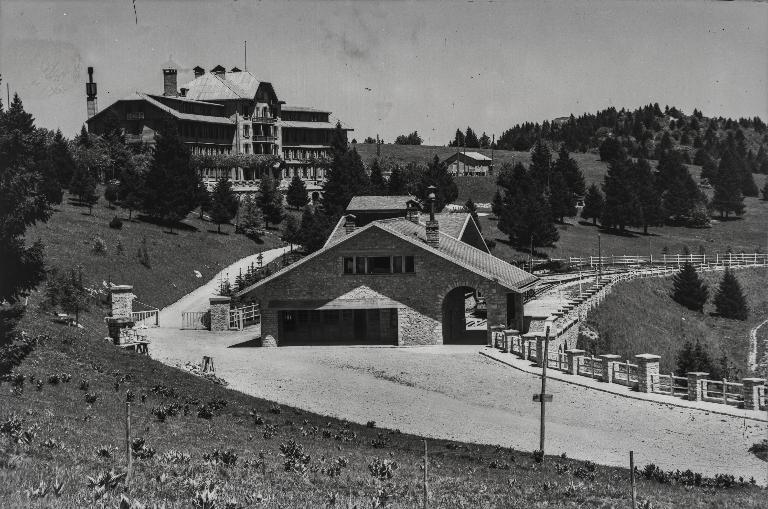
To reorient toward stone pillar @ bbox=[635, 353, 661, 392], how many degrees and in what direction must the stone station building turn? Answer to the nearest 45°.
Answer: approximately 45° to its left

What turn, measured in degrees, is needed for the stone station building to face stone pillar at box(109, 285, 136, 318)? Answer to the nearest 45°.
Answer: approximately 90° to its right

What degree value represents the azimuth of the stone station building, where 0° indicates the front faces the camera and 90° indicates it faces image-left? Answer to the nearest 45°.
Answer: approximately 0°

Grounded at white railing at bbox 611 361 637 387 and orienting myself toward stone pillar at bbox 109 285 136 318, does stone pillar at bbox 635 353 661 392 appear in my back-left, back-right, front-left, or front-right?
back-left

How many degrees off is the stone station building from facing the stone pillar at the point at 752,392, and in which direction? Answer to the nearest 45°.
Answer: approximately 45° to its left

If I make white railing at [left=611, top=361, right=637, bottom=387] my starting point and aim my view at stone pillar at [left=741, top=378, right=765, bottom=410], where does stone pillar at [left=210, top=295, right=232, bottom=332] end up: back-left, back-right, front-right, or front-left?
back-right
